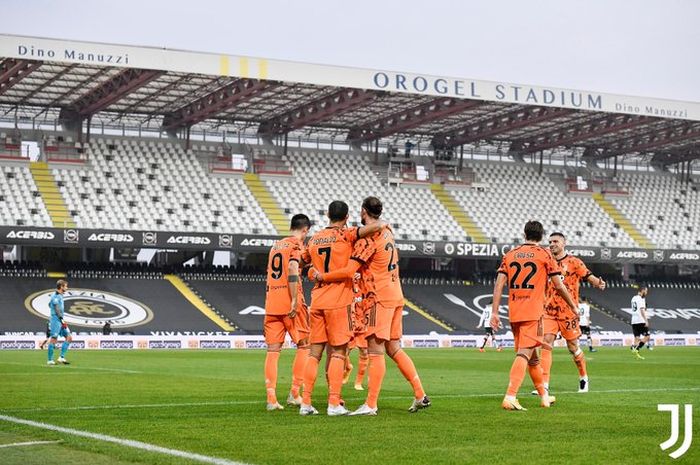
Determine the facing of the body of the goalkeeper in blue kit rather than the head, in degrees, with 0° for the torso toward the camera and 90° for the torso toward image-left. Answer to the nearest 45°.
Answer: approximately 270°
